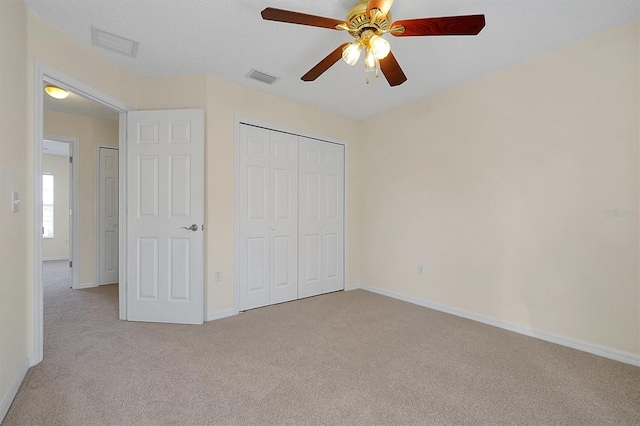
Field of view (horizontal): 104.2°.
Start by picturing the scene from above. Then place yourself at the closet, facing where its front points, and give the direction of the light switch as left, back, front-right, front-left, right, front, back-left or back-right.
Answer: right

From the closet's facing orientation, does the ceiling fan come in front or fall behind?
in front

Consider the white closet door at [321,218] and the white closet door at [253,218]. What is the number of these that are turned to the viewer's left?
0

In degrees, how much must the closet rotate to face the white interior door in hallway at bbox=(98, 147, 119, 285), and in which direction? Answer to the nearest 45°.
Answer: approximately 135° to its right

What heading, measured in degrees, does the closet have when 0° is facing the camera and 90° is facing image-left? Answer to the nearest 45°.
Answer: approximately 315°

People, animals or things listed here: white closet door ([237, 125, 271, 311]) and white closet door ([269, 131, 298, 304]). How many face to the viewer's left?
0

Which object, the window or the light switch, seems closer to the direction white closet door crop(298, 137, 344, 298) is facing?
the light switch

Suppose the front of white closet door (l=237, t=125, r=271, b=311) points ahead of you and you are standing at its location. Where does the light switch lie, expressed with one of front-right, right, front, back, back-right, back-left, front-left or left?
right

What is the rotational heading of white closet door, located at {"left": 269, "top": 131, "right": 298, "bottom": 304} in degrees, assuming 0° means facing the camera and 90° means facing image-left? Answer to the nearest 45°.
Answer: approximately 315°
